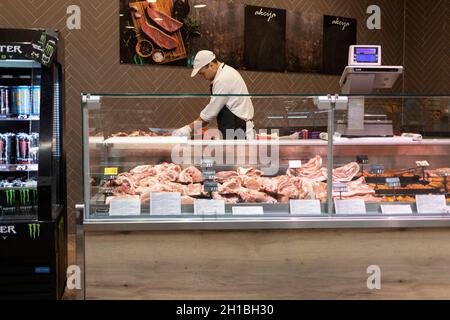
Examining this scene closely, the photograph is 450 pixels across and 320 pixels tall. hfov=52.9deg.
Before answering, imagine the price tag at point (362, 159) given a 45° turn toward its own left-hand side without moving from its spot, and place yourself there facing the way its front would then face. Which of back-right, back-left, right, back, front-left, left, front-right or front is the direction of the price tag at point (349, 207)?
front-right

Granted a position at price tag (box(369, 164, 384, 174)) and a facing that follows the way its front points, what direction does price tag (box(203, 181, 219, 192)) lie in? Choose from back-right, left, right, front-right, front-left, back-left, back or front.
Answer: front-right

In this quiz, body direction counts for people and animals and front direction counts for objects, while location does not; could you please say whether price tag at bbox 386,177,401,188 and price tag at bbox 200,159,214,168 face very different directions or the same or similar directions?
same or similar directions

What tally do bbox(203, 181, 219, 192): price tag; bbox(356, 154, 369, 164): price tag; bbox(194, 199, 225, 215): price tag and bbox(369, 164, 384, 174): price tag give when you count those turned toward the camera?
4

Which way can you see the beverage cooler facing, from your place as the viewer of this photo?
facing the viewer

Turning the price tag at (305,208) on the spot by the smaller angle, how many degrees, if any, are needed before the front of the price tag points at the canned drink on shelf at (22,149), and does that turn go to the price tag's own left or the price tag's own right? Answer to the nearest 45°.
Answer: approximately 90° to the price tag's own right

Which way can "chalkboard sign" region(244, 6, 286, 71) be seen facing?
toward the camera

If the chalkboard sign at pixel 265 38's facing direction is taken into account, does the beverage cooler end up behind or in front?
in front

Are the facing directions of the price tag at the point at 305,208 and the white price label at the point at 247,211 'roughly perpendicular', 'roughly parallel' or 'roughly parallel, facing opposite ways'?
roughly parallel

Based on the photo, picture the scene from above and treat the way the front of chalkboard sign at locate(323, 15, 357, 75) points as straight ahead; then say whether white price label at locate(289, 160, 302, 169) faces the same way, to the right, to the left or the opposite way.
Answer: the same way

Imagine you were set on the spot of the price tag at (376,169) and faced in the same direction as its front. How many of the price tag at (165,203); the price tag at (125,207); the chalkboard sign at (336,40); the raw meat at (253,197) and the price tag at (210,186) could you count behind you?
1

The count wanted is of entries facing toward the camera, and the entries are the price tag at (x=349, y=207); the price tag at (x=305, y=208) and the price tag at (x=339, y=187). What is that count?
3

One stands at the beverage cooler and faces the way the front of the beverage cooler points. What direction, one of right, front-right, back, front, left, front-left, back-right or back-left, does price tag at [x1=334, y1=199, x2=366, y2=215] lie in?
front-left

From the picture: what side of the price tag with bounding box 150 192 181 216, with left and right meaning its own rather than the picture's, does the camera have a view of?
front

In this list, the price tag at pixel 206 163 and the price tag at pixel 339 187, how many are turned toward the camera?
2

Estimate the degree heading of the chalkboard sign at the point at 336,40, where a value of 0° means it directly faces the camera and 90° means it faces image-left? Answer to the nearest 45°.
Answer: approximately 0°

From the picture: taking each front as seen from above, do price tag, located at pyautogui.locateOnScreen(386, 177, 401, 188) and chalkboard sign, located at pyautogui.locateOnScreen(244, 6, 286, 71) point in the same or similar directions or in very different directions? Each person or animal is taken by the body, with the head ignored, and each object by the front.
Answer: same or similar directions

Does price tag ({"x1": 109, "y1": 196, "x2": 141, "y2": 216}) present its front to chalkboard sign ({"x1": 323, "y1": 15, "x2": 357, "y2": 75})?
no

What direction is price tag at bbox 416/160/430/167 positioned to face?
toward the camera

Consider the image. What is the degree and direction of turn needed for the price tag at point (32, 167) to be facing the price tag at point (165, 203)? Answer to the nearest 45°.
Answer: approximately 45° to its left
